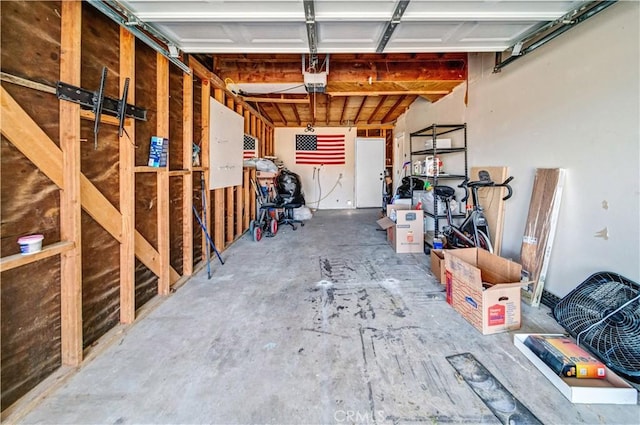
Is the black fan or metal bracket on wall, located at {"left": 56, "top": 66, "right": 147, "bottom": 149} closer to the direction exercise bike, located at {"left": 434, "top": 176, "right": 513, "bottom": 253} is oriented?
the black fan

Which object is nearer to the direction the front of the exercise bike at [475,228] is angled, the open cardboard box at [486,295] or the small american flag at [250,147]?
the open cardboard box

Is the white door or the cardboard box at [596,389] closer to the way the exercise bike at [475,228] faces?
the cardboard box

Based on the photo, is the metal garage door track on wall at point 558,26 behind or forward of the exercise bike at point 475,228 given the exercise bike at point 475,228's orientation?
forward

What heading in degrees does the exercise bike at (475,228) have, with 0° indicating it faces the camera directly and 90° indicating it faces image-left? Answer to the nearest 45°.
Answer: approximately 315°

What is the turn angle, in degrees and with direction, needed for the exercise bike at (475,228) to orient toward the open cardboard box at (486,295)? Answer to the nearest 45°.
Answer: approximately 45° to its right
